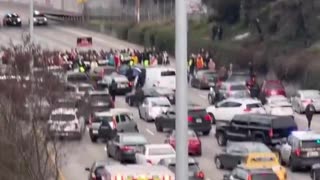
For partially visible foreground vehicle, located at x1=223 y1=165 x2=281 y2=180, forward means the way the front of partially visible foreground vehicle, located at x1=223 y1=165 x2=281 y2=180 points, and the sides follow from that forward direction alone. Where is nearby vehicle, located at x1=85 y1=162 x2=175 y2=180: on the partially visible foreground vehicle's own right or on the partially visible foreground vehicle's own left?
on the partially visible foreground vehicle's own left

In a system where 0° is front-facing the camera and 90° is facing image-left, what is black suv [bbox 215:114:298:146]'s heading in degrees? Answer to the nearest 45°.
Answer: approximately 135°

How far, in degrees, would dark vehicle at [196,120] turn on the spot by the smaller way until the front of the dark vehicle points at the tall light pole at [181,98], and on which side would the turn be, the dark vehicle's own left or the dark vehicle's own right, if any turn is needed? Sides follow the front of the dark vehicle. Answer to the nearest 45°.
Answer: approximately 135° to the dark vehicle's own left

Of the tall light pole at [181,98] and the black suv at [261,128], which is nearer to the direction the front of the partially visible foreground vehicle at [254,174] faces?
the black suv

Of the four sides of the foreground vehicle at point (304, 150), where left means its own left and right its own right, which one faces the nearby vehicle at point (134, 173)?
left

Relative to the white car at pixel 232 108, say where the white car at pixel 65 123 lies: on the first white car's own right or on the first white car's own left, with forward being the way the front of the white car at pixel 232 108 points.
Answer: on the first white car's own left

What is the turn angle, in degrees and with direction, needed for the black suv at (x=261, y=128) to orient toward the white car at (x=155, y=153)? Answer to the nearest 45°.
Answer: approximately 90° to its left

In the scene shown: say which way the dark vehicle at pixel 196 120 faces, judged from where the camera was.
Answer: facing away from the viewer and to the left of the viewer
